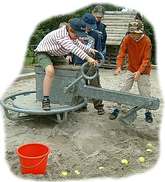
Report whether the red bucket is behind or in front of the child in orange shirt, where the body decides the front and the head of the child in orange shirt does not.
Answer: in front

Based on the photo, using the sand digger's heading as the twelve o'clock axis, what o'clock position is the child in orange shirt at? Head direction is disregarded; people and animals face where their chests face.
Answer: The child in orange shirt is roughly at 11 o'clock from the sand digger.

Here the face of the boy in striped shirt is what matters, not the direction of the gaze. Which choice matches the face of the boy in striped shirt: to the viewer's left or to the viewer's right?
to the viewer's right

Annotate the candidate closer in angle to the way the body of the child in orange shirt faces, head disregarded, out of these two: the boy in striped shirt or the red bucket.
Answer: the red bucket

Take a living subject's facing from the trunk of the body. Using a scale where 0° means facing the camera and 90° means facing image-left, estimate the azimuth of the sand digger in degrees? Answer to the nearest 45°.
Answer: approximately 270°

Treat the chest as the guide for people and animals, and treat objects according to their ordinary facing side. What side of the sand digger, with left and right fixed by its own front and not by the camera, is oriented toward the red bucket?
right

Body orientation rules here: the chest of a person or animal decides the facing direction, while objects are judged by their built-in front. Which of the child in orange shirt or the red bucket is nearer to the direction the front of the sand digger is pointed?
the child in orange shirt
